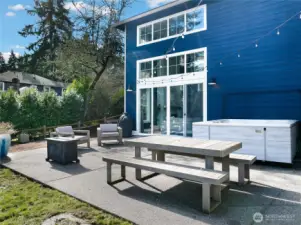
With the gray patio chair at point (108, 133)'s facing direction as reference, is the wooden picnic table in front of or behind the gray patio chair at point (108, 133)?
in front

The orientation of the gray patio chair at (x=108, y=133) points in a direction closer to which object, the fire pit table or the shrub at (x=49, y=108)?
the fire pit table

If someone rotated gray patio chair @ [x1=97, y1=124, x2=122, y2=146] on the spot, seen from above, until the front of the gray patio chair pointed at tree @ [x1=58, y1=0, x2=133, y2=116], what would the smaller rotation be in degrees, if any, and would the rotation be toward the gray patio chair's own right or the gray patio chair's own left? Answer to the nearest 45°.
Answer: approximately 180°

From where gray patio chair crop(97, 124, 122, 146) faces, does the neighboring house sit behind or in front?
behind

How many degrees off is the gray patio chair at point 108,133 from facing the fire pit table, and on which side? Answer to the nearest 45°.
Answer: approximately 45° to its right

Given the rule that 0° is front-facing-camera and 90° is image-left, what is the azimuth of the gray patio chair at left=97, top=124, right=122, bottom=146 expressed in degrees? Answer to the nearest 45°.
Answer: approximately 0°

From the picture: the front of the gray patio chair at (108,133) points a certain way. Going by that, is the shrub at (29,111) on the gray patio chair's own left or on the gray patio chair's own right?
on the gray patio chair's own right

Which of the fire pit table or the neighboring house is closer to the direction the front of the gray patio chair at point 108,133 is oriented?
the fire pit table
